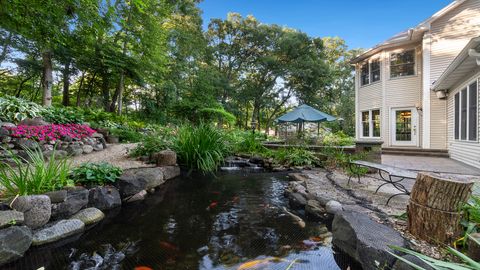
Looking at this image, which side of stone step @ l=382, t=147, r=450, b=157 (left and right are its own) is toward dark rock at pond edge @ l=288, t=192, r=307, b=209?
front

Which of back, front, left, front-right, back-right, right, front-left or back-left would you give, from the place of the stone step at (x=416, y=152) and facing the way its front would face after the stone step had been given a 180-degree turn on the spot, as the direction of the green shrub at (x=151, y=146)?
back-left

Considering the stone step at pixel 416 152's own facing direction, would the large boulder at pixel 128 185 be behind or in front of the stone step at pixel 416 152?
in front

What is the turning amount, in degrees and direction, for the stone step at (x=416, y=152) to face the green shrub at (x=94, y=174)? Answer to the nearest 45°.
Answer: approximately 45° to its right

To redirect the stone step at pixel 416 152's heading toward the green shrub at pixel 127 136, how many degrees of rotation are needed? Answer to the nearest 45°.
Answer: approximately 45° to its right

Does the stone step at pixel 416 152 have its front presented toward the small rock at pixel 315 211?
yes

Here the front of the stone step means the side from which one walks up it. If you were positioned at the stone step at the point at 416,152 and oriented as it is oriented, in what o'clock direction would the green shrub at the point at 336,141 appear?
The green shrub is roughly at 3 o'clock from the stone step.

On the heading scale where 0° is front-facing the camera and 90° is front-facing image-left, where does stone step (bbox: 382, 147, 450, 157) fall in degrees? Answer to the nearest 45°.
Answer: approximately 0°

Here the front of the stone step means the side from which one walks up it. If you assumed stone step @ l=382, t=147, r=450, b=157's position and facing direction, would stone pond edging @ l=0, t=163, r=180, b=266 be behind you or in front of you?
in front

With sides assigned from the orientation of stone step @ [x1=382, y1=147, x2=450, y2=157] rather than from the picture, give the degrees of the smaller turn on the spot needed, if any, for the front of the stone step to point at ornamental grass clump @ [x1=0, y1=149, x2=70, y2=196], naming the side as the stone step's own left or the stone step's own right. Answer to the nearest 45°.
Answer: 0° — it already faces it

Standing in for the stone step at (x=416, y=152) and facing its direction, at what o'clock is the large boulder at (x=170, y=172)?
The large boulder is roughly at 1 o'clock from the stone step.

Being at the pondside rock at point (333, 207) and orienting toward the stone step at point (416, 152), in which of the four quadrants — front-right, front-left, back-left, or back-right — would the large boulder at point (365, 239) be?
back-right

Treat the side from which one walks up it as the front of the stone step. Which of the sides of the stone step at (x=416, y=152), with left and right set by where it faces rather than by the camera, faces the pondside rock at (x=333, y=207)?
front

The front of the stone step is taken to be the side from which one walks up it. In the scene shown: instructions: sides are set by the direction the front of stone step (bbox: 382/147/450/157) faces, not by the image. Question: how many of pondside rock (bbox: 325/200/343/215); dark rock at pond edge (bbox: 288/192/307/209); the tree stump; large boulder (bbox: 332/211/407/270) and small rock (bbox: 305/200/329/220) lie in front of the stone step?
5

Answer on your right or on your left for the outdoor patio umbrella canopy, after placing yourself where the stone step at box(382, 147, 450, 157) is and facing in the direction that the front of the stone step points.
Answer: on your right

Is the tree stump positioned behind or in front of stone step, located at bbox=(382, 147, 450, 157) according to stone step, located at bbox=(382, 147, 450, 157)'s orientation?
in front

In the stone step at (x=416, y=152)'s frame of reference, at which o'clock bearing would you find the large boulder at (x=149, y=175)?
The large boulder is roughly at 1 o'clock from the stone step.
